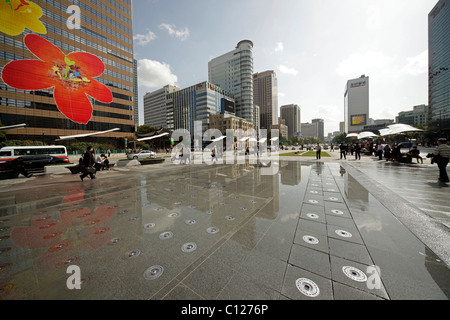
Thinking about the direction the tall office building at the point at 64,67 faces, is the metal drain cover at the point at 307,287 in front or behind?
in front

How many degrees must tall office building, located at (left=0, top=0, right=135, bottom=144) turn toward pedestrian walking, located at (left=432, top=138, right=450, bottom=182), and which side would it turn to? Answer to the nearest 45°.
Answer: approximately 45° to its right

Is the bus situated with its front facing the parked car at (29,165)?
no

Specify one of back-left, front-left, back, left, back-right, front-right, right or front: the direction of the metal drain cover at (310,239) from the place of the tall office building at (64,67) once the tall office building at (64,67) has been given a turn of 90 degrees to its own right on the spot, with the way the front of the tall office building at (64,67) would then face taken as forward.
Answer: front-left

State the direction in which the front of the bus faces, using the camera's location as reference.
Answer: facing to the left of the viewer

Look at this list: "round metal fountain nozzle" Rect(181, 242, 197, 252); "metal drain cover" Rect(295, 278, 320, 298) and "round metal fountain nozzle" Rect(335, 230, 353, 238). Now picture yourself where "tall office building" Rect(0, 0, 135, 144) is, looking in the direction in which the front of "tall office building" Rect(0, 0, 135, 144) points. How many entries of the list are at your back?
0

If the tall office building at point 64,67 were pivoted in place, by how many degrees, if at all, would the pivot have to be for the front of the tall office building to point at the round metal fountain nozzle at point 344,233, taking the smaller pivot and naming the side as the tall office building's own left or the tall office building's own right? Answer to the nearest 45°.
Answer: approximately 45° to the tall office building's own right

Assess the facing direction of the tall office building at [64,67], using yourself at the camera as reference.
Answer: facing the viewer and to the right of the viewer

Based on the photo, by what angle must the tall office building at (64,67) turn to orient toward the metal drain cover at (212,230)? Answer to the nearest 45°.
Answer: approximately 45° to its right

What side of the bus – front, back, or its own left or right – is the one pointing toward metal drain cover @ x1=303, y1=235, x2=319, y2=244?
left
